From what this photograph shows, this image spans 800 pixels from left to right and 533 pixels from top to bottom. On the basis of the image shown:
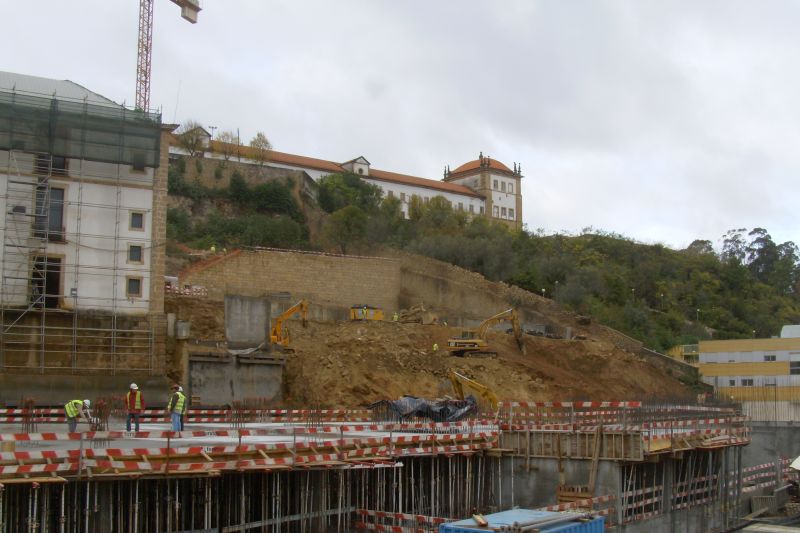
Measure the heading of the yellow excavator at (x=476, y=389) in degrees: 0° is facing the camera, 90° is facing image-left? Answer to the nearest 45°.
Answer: approximately 90°

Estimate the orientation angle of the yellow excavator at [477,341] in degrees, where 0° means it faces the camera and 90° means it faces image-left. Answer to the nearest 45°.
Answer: approximately 270°

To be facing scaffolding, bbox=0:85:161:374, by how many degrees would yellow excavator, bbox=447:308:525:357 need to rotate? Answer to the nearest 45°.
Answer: approximately 135° to its right

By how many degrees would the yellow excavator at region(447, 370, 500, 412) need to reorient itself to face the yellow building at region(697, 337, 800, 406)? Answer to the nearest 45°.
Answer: approximately 135° to its right

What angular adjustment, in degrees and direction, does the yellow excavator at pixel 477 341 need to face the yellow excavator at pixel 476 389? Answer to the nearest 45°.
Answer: approximately 90° to its right

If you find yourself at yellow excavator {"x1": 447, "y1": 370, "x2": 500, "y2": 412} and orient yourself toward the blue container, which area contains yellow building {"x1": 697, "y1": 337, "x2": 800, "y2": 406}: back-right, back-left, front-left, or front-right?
back-left

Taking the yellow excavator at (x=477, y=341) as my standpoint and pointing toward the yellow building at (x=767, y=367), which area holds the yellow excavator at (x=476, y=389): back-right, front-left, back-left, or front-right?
back-right

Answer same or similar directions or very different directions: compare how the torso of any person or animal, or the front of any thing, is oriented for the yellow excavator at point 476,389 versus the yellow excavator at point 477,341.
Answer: very different directions
